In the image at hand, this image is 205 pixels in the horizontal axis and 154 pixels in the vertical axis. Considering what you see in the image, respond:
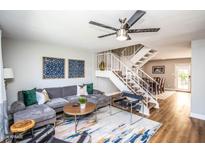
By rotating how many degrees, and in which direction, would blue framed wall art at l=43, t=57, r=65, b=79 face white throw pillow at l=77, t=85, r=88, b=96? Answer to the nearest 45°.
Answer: approximately 45° to its left

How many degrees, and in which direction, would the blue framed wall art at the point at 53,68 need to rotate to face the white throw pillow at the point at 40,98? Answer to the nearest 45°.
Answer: approximately 45° to its right

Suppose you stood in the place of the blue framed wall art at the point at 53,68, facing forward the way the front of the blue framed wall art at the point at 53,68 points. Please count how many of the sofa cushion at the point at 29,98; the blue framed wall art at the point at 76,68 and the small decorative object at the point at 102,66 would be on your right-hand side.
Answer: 1

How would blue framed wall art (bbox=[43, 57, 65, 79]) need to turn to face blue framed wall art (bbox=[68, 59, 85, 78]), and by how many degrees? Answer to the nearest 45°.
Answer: approximately 90° to its left

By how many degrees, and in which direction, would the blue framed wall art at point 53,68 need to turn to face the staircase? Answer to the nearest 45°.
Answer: approximately 45° to its left

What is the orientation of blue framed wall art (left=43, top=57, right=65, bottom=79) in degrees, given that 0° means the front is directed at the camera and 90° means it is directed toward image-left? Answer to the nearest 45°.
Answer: approximately 315°

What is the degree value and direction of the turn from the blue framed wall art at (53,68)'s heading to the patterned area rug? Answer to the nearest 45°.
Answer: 0° — it already faces it
